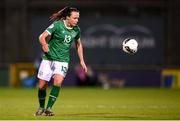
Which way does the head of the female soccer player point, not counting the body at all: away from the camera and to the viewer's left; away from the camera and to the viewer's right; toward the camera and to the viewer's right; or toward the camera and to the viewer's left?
toward the camera and to the viewer's right

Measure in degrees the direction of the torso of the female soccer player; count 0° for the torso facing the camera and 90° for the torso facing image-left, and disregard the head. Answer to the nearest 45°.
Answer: approximately 315°

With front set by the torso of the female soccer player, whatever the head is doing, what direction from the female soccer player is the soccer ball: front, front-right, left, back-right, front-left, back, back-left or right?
front-left
